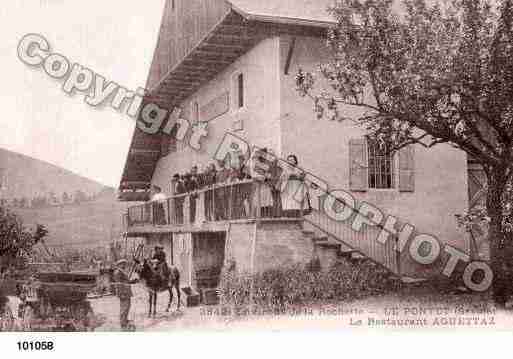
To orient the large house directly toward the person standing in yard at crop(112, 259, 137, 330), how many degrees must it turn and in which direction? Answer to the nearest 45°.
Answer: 0° — it already faces them

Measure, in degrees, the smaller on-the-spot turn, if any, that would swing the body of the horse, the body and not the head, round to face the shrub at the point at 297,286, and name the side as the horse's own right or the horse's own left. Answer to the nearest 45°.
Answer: approximately 90° to the horse's own left

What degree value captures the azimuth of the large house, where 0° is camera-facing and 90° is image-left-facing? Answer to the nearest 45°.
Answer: approximately 45°
